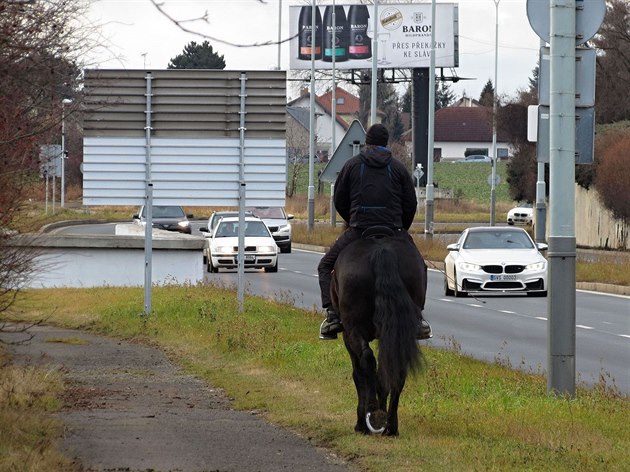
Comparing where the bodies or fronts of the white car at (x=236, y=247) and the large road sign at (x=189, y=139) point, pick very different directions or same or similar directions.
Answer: very different directions

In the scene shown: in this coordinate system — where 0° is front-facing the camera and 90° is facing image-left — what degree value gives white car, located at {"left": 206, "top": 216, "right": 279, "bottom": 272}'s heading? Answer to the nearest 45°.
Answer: approximately 0°

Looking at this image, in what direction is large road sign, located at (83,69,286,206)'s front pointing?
away from the camera

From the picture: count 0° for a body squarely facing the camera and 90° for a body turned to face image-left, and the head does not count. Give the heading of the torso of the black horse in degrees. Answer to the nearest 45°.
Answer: approximately 180°

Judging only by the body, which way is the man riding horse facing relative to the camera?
away from the camera

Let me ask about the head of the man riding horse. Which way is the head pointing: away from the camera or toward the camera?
away from the camera

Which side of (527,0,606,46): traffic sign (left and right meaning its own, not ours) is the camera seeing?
back

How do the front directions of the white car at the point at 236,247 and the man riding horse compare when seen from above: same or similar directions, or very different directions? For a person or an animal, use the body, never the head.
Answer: very different directions
